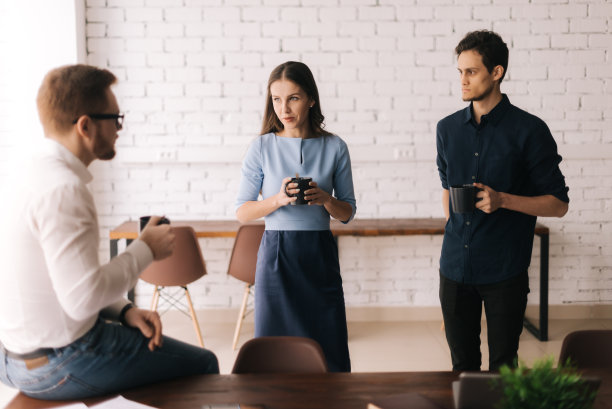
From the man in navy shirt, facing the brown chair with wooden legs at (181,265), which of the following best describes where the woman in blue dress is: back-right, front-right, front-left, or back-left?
front-left

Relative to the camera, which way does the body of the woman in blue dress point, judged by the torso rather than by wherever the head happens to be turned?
toward the camera

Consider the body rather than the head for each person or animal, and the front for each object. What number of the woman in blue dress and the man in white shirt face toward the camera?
1

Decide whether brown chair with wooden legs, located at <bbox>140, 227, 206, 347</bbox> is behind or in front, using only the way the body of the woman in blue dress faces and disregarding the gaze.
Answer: behind

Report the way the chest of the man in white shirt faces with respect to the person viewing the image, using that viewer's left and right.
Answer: facing away from the viewer and to the right of the viewer

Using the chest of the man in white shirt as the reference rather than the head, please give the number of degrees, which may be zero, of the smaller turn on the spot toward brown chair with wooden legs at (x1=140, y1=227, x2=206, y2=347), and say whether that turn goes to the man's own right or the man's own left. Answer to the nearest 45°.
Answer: approximately 45° to the man's own left

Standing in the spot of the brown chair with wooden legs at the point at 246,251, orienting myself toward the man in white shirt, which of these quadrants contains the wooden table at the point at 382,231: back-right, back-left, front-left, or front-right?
back-left

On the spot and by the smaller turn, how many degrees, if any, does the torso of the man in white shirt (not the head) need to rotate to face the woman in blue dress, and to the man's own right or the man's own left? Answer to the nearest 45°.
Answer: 0° — they already face them

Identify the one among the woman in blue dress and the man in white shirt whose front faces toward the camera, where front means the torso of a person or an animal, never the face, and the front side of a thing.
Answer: the woman in blue dress

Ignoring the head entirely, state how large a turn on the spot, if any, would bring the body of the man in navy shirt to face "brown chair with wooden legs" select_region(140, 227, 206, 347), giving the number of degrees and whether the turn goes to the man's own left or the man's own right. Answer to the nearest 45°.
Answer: approximately 90° to the man's own right

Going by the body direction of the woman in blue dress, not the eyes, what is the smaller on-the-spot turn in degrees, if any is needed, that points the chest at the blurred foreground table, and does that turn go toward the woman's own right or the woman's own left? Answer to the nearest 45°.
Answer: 0° — they already face it

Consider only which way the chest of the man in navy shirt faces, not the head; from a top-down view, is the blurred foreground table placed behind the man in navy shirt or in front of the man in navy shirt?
in front

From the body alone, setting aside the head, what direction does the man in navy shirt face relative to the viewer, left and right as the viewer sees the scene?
facing the viewer and to the left of the viewer

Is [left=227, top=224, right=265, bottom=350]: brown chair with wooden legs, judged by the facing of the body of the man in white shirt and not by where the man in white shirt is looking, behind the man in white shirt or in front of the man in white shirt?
in front

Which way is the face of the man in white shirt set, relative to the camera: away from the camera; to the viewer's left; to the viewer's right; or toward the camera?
to the viewer's right
